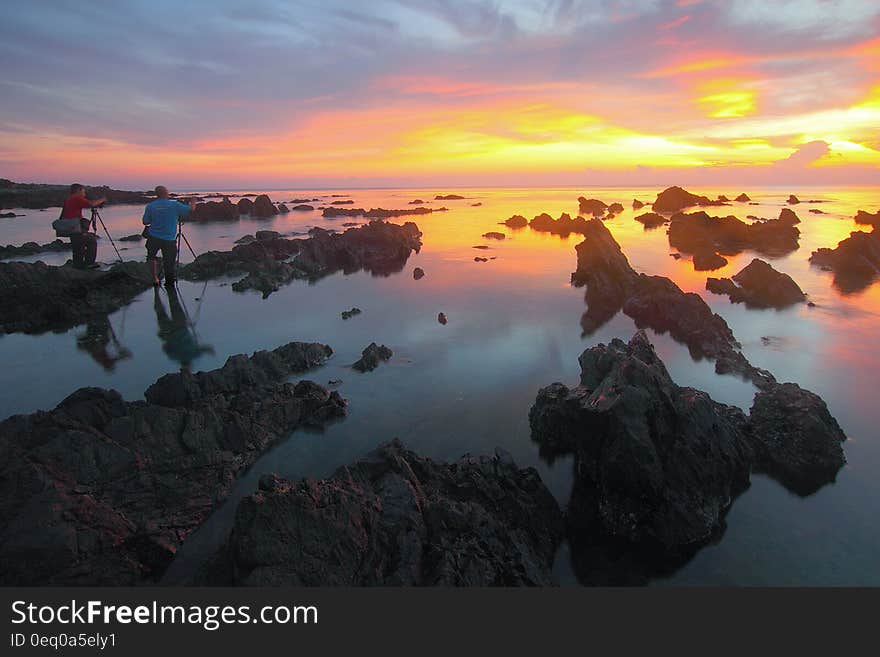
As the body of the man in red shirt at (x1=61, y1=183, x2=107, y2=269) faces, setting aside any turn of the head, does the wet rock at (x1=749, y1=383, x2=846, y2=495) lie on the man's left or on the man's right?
on the man's right

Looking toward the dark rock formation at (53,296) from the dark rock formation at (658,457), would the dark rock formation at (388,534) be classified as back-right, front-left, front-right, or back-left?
front-left

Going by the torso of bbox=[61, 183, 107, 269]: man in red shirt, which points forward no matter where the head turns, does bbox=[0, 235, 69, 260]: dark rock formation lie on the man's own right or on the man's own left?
on the man's own left

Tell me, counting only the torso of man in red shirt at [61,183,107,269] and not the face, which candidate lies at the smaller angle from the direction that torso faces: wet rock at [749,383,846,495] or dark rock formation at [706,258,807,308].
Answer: the dark rock formation

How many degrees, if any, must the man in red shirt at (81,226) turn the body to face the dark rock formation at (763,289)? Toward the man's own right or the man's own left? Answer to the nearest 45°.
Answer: approximately 90° to the man's own right

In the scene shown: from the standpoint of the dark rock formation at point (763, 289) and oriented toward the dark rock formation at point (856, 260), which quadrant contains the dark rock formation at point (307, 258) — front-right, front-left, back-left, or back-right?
back-left

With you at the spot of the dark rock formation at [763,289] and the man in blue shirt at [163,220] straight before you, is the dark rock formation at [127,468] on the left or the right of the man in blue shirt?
left

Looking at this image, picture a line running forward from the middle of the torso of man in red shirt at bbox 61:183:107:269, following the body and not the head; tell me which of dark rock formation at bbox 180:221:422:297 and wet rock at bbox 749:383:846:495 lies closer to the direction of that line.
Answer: the dark rock formation

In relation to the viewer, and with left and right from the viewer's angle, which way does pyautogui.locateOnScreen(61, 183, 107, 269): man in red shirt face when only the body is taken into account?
facing away from the viewer and to the right of the viewer

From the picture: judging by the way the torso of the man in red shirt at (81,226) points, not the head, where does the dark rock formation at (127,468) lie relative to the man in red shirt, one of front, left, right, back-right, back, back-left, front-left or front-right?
back-right

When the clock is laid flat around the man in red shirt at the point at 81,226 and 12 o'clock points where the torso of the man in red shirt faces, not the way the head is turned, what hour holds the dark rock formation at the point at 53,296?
The dark rock formation is roughly at 5 o'clock from the man in red shirt.

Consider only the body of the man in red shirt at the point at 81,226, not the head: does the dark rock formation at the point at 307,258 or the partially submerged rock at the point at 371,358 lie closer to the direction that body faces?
the dark rock formation

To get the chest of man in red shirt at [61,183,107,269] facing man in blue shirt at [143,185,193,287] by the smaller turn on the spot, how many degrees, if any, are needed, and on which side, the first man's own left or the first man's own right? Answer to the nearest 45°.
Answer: approximately 90° to the first man's own right
